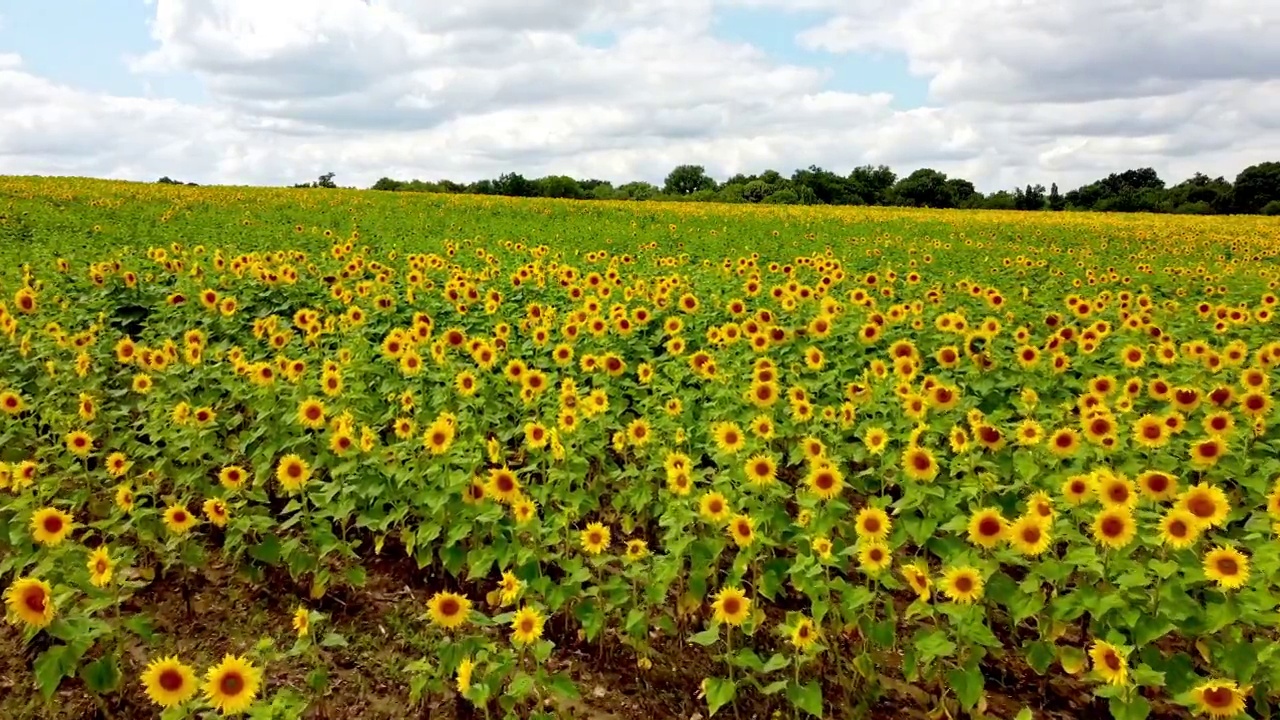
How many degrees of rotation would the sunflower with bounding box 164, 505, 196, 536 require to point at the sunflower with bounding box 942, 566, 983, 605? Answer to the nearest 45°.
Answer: approximately 45° to its left

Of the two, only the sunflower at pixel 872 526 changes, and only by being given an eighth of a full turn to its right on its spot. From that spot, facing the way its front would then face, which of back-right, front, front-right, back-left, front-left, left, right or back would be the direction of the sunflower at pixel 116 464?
front-right

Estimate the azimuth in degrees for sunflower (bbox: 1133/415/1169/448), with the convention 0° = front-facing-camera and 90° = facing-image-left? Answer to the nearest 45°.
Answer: approximately 0°

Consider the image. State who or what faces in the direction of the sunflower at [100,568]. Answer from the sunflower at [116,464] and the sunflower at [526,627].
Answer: the sunflower at [116,464]

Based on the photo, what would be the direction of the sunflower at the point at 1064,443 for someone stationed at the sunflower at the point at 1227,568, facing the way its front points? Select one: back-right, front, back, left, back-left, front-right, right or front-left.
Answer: back-right

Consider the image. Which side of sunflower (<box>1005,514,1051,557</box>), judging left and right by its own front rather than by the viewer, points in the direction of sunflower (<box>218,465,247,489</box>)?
right

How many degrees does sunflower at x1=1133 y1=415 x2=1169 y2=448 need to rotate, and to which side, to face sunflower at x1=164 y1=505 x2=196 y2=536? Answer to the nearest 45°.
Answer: approximately 45° to its right
